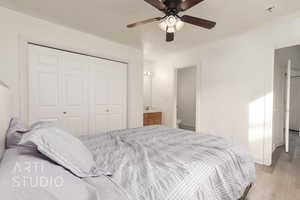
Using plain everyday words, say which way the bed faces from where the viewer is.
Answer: facing away from the viewer and to the right of the viewer

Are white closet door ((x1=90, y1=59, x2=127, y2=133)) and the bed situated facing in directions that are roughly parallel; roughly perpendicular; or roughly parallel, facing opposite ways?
roughly perpendicular

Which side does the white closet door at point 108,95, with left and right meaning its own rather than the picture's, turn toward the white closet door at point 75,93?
right

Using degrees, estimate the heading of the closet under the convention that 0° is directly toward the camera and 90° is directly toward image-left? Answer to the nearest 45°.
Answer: approximately 315°

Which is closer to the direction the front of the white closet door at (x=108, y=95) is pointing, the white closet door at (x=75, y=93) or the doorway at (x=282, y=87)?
the doorway

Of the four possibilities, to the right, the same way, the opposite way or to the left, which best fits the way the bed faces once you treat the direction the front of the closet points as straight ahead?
to the left

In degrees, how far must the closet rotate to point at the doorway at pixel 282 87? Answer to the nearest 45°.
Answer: approximately 45° to its left

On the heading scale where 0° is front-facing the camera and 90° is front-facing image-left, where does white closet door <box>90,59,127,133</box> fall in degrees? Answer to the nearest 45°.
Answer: approximately 315°
